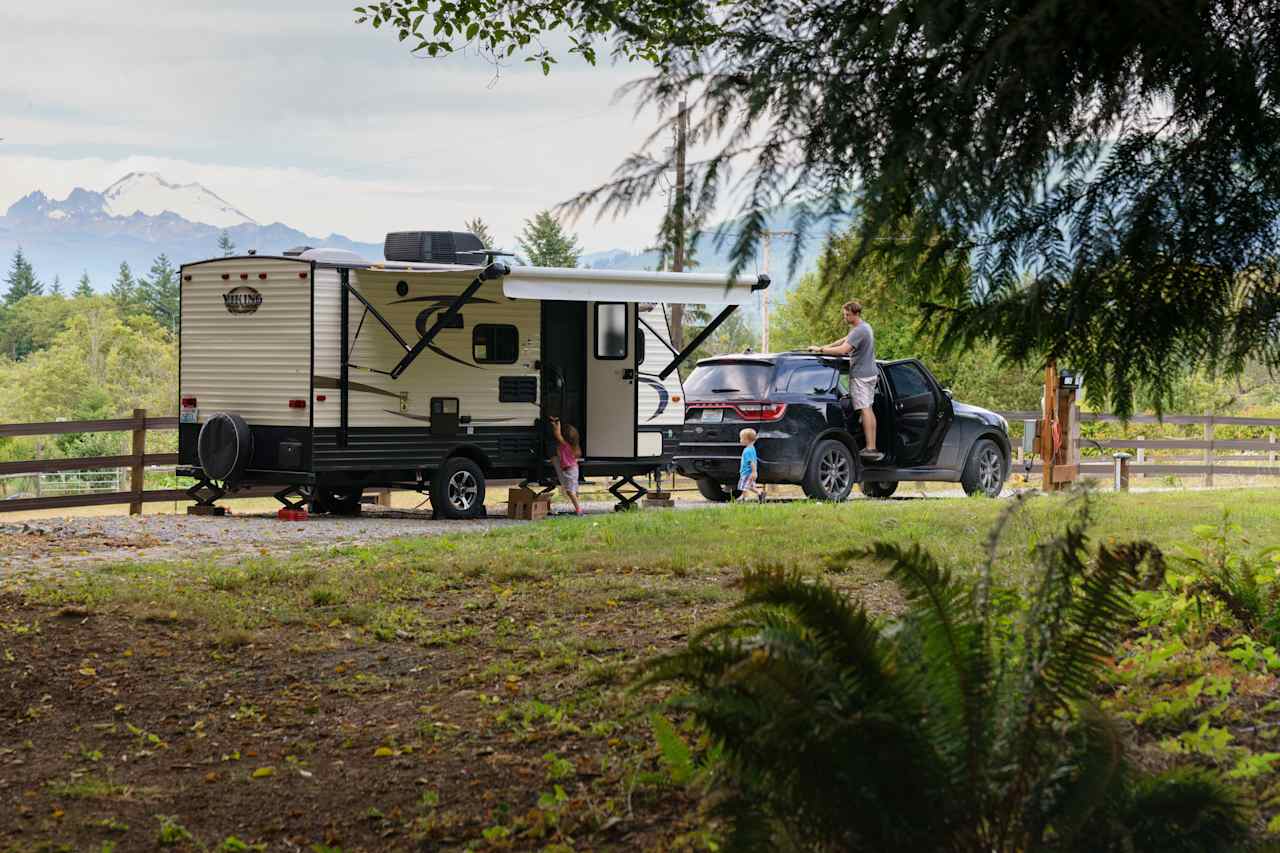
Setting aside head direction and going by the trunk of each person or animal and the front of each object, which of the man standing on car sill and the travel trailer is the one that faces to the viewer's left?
the man standing on car sill

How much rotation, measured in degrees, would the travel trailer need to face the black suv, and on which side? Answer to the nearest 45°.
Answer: approximately 45° to its right

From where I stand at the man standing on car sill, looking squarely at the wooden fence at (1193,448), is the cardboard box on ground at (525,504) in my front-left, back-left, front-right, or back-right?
back-left

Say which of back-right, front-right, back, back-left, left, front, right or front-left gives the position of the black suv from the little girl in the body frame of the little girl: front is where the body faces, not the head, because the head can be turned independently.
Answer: back-right

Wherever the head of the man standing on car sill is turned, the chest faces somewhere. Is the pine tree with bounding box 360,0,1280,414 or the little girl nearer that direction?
the little girl

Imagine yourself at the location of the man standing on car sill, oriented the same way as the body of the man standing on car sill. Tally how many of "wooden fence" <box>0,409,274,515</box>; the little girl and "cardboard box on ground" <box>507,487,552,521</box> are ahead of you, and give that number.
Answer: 3

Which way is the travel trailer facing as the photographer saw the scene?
facing away from the viewer and to the right of the viewer

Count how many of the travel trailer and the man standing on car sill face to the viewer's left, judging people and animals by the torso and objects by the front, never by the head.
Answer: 1

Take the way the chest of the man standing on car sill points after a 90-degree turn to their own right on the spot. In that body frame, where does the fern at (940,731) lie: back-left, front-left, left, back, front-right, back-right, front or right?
back

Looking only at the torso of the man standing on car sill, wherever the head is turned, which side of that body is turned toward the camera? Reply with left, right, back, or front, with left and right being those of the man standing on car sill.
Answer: left

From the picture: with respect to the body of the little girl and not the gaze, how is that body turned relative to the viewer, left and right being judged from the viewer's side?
facing away from the viewer and to the left of the viewer
